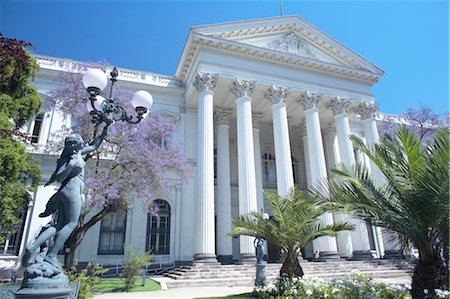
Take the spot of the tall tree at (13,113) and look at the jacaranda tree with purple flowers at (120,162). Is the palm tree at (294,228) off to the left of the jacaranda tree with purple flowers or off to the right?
right

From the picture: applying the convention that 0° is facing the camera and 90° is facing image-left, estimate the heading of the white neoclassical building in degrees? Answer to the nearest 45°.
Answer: approximately 315°

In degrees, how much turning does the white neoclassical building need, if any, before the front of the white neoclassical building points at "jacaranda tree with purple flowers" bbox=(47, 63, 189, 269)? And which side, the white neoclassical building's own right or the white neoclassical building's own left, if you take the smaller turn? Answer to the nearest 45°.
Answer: approximately 90° to the white neoclassical building's own right

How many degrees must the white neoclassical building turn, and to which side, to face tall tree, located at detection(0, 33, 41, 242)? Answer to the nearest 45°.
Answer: approximately 90° to its right

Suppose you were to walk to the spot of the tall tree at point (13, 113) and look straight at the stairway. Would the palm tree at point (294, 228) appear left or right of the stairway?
right
